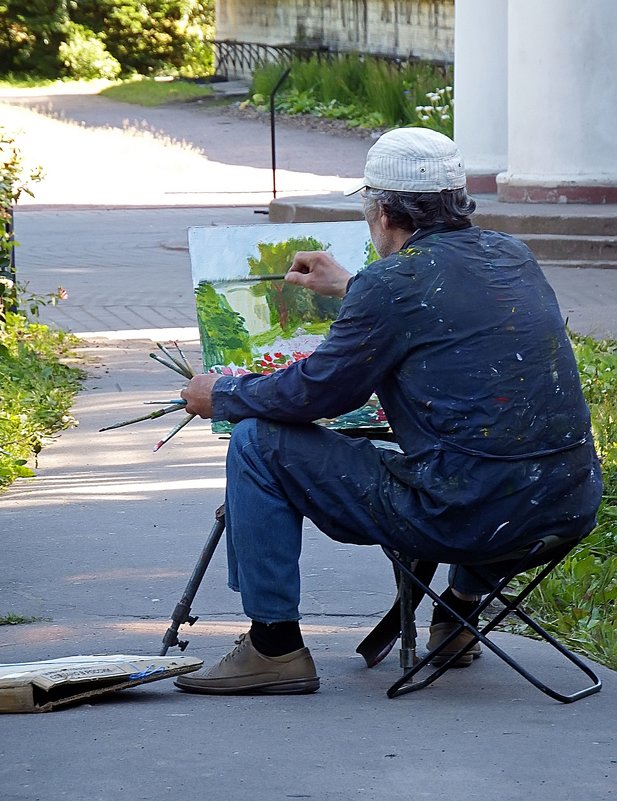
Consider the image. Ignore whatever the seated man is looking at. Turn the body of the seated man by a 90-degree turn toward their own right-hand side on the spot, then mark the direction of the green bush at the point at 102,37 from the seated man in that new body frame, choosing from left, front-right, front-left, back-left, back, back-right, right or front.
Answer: front-left

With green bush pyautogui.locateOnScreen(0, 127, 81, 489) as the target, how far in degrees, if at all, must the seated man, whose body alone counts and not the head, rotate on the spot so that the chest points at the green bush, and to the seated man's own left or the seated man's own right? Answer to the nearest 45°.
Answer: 0° — they already face it

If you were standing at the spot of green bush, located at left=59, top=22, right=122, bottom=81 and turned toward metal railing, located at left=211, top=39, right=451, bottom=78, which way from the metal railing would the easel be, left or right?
right

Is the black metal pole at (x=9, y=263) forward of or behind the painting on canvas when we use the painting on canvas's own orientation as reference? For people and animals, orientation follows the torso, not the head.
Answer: behind

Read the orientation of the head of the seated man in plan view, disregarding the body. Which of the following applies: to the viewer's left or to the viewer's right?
to the viewer's left

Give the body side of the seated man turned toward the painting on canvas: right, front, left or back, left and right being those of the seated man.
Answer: front

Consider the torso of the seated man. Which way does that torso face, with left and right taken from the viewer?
facing away from the viewer and to the left of the viewer

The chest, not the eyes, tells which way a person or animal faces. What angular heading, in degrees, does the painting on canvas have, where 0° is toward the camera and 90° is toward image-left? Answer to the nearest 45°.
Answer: approximately 0°

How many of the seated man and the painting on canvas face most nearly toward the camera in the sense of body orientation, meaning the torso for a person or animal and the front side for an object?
1

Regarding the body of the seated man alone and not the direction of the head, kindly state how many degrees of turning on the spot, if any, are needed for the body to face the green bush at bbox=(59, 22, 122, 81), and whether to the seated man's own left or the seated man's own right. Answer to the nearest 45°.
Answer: approximately 45° to the seated man's own right

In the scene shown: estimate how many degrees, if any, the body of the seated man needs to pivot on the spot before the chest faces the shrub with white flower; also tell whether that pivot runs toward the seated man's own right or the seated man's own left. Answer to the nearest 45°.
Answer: approximately 45° to the seated man's own right

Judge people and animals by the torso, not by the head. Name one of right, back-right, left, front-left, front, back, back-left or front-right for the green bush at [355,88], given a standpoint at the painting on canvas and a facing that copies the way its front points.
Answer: back

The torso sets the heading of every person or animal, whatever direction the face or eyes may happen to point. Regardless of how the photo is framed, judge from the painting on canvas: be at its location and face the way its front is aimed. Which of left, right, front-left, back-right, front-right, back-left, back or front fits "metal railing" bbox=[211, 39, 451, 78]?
back
